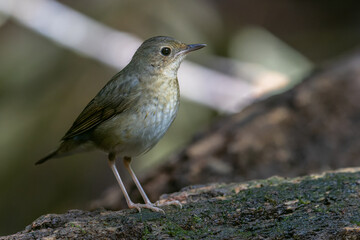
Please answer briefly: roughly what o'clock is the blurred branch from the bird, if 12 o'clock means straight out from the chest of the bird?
The blurred branch is roughly at 9 o'clock from the bird.

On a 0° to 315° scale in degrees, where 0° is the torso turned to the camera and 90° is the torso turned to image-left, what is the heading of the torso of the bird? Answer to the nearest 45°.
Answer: approximately 270°
